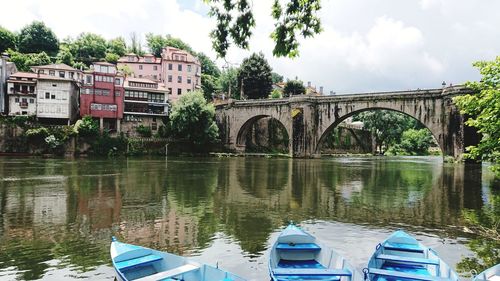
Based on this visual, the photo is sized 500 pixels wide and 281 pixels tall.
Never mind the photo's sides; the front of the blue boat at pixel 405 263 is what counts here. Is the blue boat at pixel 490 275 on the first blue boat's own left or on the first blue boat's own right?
on the first blue boat's own right

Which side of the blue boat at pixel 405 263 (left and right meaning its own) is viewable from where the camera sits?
back

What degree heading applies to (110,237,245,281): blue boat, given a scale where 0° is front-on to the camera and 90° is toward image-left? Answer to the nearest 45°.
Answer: approximately 135°

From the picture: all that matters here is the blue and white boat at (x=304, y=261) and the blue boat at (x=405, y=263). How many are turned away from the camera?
2

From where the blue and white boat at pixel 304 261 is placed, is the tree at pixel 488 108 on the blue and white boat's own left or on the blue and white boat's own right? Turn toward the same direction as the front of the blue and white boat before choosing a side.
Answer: on the blue and white boat's own right

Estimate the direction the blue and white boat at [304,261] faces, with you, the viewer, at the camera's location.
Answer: facing away from the viewer

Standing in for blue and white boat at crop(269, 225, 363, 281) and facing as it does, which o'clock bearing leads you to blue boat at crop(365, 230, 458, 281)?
blue boat at crop(365, 230, 458, 281) is roughly at 3 o'clock from blue and white boat at crop(269, 225, 363, 281).

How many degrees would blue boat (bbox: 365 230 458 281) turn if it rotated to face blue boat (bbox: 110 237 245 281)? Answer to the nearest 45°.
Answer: approximately 135° to its left
